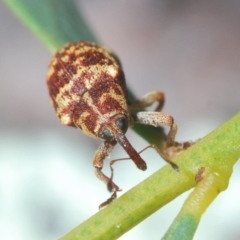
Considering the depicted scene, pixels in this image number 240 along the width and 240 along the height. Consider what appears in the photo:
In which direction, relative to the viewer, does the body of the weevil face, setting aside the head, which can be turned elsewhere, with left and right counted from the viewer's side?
facing the viewer and to the right of the viewer
